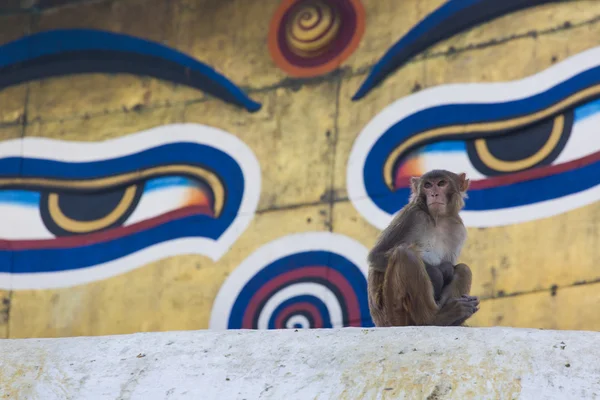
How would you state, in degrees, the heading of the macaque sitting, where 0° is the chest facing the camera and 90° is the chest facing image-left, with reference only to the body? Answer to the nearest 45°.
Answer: approximately 315°
